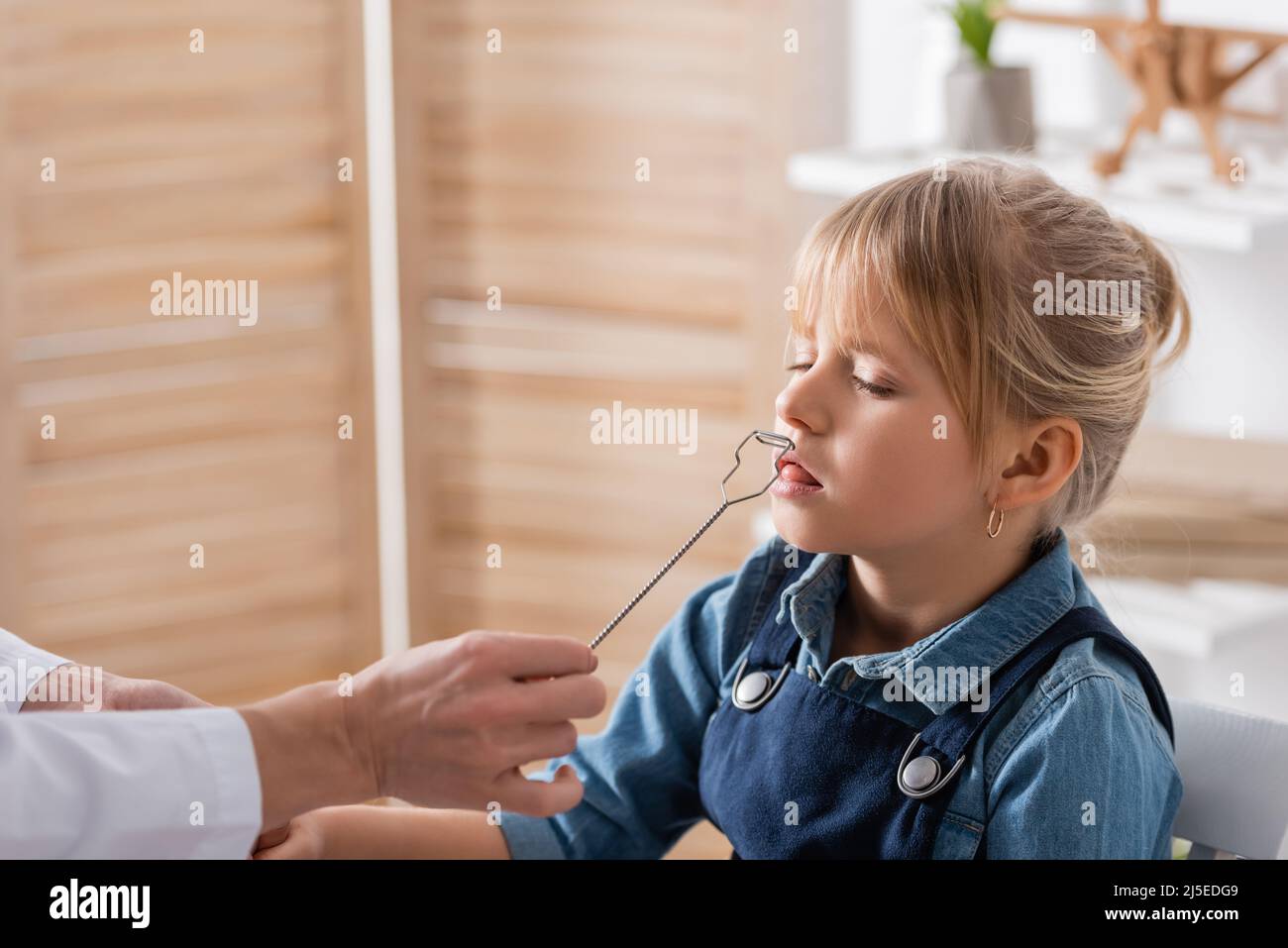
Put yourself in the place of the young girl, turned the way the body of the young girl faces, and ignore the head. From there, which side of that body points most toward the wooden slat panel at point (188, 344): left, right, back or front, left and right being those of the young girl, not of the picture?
right

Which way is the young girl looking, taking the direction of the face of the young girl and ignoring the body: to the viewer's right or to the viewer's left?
to the viewer's left

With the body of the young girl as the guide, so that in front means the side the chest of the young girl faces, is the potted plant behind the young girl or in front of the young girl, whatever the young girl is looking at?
behind

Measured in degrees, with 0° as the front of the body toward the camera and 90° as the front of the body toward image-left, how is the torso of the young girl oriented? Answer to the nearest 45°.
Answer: approximately 45°

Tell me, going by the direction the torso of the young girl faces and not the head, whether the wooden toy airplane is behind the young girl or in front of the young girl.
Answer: behind
